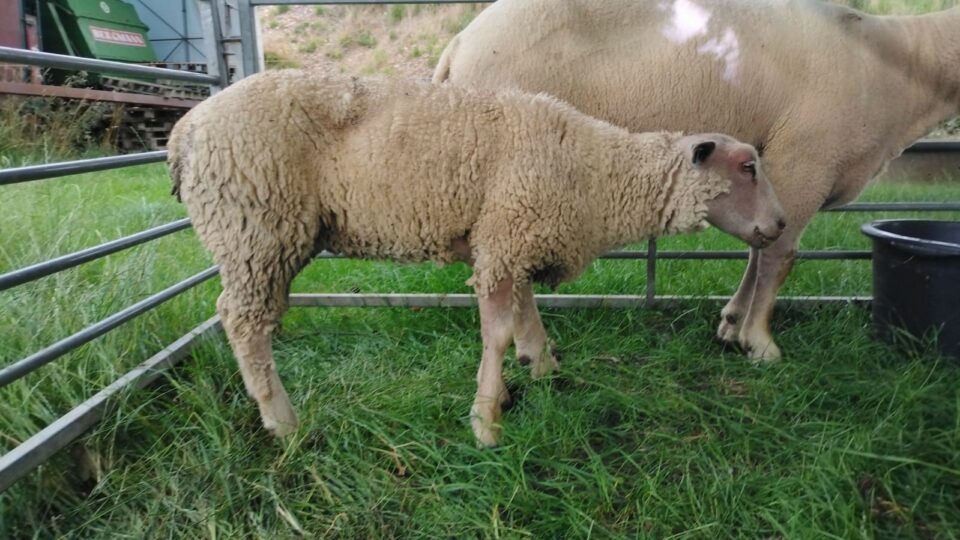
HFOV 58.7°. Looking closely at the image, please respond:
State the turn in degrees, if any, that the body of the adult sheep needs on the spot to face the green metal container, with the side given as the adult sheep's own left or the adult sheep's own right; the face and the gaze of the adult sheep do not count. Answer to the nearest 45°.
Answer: approximately 135° to the adult sheep's own left

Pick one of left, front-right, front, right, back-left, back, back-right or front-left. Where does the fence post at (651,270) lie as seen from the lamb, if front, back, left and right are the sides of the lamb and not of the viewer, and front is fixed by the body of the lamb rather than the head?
front-left

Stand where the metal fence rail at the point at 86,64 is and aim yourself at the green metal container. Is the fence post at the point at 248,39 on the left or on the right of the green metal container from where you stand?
right

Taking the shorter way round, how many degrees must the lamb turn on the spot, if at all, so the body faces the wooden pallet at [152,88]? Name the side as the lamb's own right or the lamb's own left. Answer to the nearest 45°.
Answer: approximately 135° to the lamb's own left

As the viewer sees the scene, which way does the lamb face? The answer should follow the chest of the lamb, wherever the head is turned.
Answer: to the viewer's right

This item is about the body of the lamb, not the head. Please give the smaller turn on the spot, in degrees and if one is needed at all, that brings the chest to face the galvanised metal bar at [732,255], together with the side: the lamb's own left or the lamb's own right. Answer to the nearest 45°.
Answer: approximately 45° to the lamb's own left

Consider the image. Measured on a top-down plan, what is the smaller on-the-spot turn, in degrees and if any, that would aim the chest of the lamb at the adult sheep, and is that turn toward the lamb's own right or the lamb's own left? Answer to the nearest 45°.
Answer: approximately 45° to the lamb's own left

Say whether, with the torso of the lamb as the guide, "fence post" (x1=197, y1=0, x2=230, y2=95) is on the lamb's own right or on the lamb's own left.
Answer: on the lamb's own left

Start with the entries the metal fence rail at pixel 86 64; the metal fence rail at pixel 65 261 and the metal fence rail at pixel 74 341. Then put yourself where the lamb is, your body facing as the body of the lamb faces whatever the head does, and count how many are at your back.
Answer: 3

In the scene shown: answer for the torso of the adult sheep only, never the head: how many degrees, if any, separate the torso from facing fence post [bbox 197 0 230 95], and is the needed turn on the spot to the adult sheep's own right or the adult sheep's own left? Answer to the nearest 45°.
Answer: approximately 180°

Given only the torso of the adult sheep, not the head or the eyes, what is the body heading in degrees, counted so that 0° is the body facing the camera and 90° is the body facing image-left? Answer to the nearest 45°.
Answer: approximately 270°

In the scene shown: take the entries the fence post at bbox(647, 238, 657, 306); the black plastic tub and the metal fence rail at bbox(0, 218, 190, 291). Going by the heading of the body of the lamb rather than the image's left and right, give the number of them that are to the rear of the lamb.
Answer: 1

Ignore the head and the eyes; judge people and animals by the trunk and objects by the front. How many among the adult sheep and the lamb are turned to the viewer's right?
2
